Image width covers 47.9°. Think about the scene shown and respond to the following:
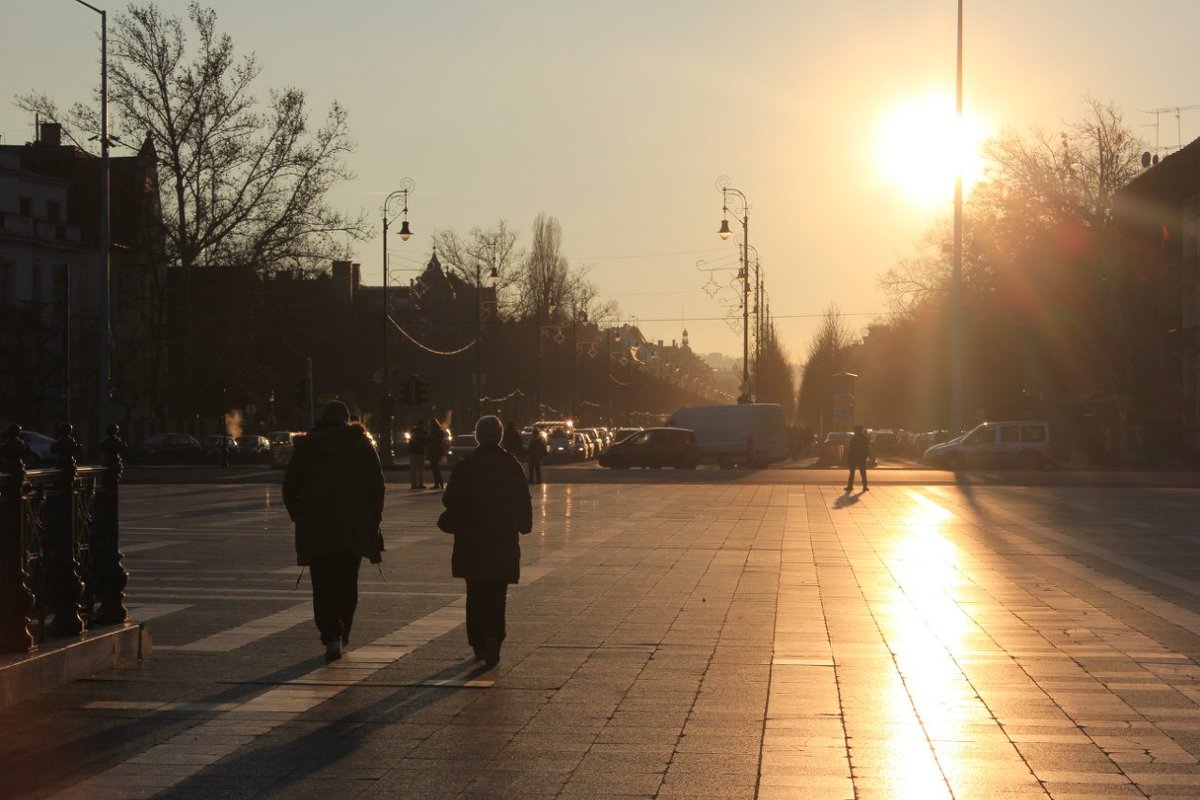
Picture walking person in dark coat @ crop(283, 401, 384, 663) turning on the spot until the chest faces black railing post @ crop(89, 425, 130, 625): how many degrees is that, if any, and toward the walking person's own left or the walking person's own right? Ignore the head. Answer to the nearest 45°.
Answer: approximately 90° to the walking person's own left

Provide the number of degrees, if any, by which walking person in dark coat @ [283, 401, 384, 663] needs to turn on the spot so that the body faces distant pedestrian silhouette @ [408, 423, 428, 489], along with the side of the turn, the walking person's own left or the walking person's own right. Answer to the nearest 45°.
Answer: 0° — they already face them

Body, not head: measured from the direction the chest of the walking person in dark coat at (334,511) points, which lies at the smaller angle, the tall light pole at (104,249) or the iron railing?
the tall light pole

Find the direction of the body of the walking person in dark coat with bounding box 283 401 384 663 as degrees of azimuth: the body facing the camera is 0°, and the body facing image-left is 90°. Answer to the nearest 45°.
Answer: approximately 180°

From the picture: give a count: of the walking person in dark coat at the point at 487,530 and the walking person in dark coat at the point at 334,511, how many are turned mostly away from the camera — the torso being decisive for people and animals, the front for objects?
2

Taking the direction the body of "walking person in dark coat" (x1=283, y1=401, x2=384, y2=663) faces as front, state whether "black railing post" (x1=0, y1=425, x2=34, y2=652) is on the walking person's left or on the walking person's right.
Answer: on the walking person's left

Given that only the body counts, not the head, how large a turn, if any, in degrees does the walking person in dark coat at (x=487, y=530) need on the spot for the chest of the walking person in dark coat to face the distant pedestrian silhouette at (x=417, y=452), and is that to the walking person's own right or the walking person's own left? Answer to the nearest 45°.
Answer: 0° — they already face them

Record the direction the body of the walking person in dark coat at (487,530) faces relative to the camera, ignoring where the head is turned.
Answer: away from the camera

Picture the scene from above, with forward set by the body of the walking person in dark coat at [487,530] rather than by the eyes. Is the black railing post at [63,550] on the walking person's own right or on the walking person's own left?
on the walking person's own left

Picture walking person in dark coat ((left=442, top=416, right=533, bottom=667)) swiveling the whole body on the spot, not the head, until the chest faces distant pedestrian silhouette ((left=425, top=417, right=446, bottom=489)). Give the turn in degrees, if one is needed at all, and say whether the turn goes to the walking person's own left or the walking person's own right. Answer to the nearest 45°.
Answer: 0° — they already face them

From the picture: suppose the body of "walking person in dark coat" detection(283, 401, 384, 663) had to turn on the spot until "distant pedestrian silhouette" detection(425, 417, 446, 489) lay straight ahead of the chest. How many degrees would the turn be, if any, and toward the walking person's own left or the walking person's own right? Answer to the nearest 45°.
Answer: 0° — they already face them

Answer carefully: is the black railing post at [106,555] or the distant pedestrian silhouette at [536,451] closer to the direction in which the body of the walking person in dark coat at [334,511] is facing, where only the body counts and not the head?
the distant pedestrian silhouette

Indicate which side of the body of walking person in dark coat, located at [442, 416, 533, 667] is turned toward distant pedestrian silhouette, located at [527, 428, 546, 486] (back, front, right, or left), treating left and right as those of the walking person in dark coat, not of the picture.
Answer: front
